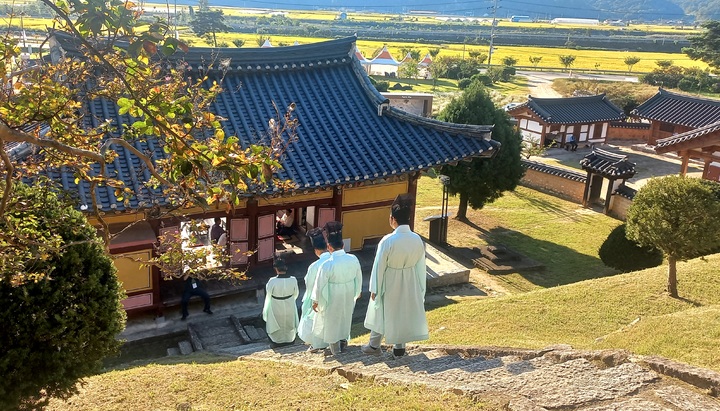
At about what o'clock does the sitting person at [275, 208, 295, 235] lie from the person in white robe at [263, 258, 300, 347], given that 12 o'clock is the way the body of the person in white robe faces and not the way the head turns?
The sitting person is roughly at 12 o'clock from the person in white robe.

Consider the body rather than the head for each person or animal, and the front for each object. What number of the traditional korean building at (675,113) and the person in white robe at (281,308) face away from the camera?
1

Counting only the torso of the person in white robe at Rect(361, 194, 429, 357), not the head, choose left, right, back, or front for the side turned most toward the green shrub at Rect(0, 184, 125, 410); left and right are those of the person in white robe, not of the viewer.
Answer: left

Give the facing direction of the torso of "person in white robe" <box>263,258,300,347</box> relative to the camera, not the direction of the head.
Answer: away from the camera

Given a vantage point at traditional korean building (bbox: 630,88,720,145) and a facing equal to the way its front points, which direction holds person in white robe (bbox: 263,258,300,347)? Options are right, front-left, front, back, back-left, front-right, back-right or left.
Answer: front-left

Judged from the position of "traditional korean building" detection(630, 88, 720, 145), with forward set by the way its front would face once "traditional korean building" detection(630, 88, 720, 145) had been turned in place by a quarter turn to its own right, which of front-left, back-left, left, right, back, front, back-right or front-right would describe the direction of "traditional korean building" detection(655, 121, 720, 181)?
back-left

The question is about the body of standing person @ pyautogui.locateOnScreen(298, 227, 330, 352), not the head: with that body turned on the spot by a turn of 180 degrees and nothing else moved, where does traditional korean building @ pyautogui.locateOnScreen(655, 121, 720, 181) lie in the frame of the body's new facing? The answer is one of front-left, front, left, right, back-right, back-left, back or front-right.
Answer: left

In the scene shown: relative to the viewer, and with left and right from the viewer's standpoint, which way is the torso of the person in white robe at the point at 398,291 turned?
facing away from the viewer and to the left of the viewer

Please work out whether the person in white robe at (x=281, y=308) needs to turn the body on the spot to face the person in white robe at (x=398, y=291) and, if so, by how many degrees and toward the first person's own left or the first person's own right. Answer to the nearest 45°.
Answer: approximately 135° to the first person's own right

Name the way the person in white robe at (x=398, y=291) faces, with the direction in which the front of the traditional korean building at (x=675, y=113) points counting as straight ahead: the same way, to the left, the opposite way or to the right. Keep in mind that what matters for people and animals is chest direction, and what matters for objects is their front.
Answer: to the right

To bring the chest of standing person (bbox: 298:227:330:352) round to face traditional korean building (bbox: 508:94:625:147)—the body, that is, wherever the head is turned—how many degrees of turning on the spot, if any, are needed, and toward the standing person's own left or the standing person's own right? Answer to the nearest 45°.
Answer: approximately 90° to the standing person's own right

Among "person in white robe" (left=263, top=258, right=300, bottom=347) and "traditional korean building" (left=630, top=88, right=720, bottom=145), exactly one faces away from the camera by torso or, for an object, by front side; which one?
the person in white robe

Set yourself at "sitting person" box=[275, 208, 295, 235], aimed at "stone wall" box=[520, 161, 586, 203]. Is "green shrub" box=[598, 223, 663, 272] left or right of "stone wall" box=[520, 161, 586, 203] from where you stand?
right

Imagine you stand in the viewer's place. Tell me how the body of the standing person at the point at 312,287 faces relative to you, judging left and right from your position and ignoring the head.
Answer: facing away from the viewer and to the left of the viewer

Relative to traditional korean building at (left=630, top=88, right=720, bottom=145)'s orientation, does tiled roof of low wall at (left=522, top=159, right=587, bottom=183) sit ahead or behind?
ahead
